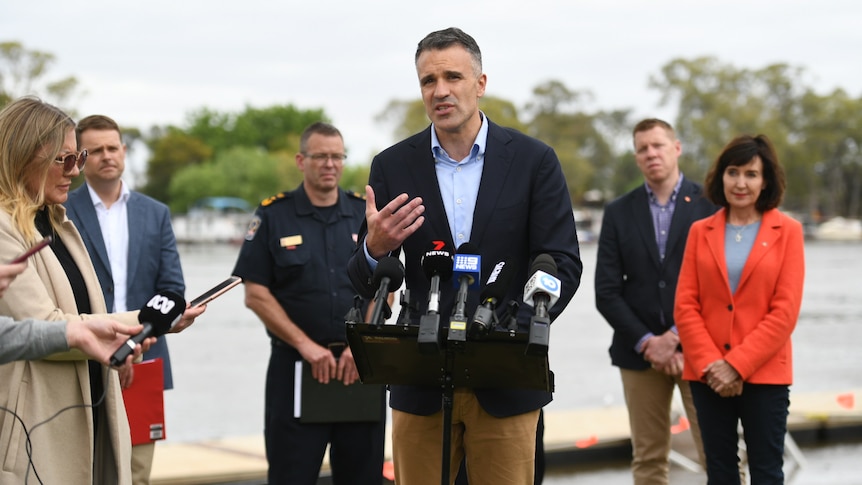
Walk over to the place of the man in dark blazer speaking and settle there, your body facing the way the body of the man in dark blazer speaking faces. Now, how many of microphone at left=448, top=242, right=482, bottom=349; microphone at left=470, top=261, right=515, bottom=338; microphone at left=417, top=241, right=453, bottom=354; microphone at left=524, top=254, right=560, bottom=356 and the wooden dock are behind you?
1

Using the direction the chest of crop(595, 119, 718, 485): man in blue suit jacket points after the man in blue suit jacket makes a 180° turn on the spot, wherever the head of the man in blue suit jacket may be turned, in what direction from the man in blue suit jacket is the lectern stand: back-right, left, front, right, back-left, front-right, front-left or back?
back-left

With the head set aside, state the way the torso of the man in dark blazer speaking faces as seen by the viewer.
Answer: toward the camera

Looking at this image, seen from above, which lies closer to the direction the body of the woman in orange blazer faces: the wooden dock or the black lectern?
the black lectern

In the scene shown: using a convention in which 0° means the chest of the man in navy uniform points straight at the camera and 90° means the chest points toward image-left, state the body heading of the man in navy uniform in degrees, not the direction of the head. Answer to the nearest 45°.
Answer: approximately 315°

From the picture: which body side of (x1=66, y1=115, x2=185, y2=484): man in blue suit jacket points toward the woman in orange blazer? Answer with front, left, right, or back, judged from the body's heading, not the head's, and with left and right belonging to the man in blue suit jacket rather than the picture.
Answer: left

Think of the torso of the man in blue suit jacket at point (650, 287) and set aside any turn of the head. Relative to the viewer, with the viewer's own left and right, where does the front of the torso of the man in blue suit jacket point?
facing the viewer and to the right of the viewer

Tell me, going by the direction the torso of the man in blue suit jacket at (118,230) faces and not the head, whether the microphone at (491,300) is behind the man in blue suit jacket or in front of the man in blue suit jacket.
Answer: in front

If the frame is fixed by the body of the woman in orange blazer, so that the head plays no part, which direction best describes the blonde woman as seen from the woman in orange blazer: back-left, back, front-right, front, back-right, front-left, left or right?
front-right

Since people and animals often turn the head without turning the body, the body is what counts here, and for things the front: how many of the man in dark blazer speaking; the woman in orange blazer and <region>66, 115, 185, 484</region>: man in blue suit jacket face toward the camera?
3

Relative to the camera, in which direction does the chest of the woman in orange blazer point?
toward the camera

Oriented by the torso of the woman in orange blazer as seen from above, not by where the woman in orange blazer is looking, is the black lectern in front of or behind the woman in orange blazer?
in front
